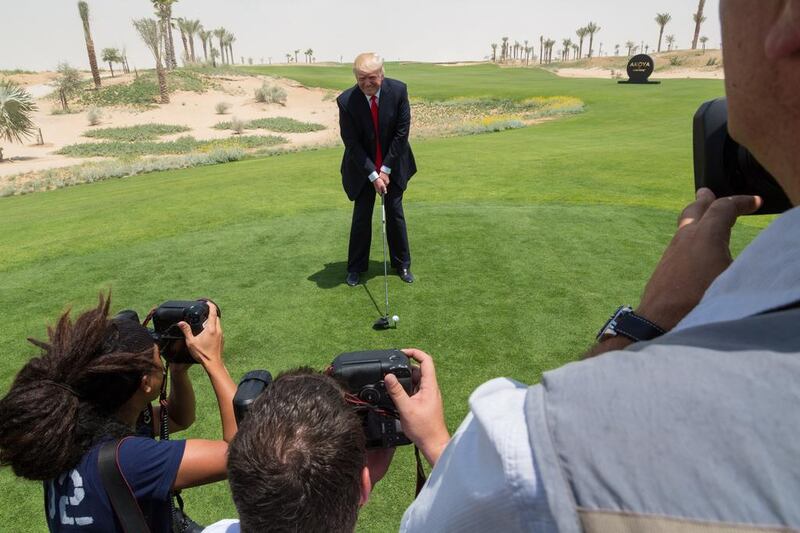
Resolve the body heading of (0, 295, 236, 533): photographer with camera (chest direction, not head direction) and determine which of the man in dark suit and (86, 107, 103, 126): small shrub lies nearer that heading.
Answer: the man in dark suit

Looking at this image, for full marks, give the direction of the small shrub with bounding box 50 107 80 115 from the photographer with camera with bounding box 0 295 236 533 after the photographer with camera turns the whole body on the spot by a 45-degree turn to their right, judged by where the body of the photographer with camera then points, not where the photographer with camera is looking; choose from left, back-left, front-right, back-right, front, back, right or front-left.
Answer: left

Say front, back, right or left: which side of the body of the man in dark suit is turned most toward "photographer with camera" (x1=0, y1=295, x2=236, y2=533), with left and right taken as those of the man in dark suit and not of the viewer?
front

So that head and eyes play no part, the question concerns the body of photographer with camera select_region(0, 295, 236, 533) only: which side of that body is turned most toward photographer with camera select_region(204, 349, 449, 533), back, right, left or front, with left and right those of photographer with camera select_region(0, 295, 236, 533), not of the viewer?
right

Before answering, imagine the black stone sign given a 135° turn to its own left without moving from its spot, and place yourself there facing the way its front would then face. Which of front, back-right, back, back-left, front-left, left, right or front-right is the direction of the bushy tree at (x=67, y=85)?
back-left

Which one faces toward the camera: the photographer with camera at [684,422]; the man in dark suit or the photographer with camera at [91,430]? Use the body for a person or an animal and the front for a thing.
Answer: the man in dark suit

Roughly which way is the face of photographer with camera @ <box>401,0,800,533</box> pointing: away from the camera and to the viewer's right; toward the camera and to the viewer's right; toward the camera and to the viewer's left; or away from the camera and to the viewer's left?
away from the camera and to the viewer's left

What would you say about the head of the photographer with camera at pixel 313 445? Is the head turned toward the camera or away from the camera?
away from the camera

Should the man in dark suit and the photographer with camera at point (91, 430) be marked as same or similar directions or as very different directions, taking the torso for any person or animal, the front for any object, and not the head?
very different directions

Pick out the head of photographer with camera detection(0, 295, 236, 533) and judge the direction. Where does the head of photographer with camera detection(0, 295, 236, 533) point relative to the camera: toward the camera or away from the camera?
away from the camera

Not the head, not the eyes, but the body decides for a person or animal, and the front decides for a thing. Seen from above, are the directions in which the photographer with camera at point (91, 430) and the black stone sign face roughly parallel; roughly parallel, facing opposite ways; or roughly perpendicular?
roughly parallel, facing opposite ways

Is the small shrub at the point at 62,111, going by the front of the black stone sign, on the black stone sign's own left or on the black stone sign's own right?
on the black stone sign's own right

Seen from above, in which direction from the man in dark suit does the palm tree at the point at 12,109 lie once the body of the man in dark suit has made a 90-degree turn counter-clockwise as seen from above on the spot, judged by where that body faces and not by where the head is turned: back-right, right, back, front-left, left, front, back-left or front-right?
back-left

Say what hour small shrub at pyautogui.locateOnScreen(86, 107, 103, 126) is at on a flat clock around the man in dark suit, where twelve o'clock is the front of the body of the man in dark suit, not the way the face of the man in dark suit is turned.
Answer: The small shrub is roughly at 5 o'clock from the man in dark suit.

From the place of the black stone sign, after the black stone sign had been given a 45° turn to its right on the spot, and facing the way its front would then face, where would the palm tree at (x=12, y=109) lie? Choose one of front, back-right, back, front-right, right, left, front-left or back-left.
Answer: front

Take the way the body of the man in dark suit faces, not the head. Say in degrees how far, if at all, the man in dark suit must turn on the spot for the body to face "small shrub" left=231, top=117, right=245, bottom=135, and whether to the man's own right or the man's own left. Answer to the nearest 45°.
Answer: approximately 180°

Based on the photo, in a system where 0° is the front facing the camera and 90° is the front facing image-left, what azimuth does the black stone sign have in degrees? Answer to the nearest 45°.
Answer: approximately 0°

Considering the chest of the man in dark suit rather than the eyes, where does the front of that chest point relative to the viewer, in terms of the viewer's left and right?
facing the viewer

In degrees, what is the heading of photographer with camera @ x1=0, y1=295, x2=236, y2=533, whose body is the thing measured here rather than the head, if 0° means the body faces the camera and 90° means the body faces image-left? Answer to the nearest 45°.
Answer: approximately 225°
